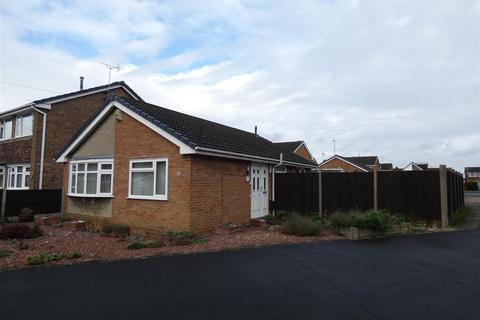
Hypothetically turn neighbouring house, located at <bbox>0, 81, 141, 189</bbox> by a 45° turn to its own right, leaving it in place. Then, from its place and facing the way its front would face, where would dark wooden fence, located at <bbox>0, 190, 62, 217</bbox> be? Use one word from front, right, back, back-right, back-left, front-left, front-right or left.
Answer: left

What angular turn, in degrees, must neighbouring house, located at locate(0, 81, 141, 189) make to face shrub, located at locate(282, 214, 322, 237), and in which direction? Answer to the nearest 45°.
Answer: approximately 90° to its left

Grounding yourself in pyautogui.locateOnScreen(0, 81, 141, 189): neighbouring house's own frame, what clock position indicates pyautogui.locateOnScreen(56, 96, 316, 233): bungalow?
The bungalow is roughly at 10 o'clock from the neighbouring house.

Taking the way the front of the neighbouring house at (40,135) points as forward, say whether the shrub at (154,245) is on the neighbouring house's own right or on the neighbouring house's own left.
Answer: on the neighbouring house's own left

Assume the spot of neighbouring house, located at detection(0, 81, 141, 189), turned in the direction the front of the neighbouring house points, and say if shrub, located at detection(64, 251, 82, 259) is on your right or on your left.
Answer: on your left

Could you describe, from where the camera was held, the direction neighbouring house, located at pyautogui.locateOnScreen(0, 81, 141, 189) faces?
facing the viewer and to the left of the viewer

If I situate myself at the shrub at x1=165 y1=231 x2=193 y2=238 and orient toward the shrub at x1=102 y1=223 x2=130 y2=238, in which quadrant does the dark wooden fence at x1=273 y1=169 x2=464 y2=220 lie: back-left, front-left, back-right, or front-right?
back-right

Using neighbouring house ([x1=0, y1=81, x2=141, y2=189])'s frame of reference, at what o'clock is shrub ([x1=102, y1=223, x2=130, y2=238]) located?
The shrub is roughly at 10 o'clock from the neighbouring house.
